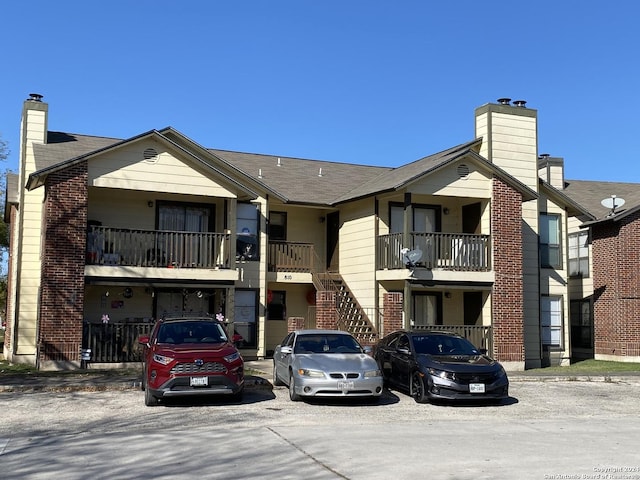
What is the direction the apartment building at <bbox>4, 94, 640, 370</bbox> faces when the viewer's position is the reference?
facing the viewer

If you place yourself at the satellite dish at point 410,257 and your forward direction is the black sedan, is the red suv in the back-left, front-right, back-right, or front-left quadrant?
front-right

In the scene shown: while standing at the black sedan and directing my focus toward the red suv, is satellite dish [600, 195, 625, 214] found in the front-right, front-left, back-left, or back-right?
back-right

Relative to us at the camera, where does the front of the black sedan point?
facing the viewer and to the right of the viewer

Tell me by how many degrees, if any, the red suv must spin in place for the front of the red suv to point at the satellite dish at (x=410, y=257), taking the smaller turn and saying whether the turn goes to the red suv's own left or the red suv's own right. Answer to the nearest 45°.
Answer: approximately 135° to the red suv's own left

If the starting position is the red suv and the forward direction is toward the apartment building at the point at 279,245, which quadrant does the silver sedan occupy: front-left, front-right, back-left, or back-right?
front-right

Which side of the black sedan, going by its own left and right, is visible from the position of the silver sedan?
right

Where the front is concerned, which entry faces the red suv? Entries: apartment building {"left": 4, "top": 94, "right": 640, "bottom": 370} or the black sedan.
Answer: the apartment building

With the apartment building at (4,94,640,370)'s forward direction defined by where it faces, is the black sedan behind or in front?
in front

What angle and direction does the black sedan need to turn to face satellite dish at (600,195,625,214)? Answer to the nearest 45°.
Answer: approximately 90° to its left

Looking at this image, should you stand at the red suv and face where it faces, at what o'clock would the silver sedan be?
The silver sedan is roughly at 9 o'clock from the red suv.

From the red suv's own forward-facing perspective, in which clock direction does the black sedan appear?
The black sedan is roughly at 9 o'clock from the red suv.

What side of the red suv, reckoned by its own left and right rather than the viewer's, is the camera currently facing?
front
